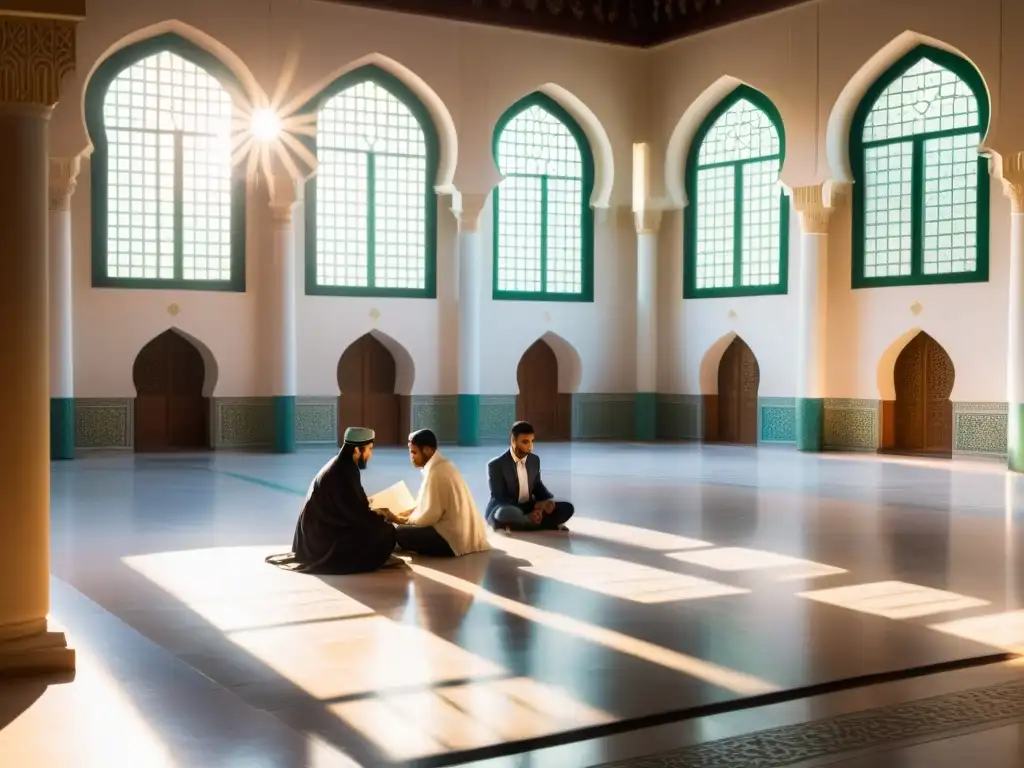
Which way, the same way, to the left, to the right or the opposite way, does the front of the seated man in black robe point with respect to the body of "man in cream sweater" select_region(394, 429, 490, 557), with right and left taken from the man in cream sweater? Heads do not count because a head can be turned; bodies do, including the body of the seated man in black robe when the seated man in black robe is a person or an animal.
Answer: the opposite way

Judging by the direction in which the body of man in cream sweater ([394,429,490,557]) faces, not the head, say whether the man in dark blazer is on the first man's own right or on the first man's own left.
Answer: on the first man's own right

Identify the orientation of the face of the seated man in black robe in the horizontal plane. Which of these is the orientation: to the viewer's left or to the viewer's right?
to the viewer's right

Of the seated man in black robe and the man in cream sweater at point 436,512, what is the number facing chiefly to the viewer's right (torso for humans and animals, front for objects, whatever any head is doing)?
1

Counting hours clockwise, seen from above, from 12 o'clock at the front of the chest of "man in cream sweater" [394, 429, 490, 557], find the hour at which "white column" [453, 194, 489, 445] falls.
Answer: The white column is roughly at 3 o'clock from the man in cream sweater.

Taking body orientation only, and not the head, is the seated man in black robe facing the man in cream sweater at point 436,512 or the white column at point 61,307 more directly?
the man in cream sweater

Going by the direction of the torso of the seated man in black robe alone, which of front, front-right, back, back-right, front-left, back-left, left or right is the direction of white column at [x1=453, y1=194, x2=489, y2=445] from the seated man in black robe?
left

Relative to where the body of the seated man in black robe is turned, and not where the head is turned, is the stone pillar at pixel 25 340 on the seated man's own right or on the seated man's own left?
on the seated man's own right

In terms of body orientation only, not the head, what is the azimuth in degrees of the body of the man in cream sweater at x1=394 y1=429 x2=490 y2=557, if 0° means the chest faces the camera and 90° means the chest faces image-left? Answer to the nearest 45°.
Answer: approximately 90°

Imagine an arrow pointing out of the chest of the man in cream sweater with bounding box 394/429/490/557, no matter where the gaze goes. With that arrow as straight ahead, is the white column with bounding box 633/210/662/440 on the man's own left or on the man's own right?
on the man's own right

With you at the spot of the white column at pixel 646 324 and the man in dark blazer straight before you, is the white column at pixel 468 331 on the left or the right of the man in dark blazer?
right

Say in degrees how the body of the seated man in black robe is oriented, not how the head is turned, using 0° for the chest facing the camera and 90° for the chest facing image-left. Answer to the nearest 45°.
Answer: approximately 270°
